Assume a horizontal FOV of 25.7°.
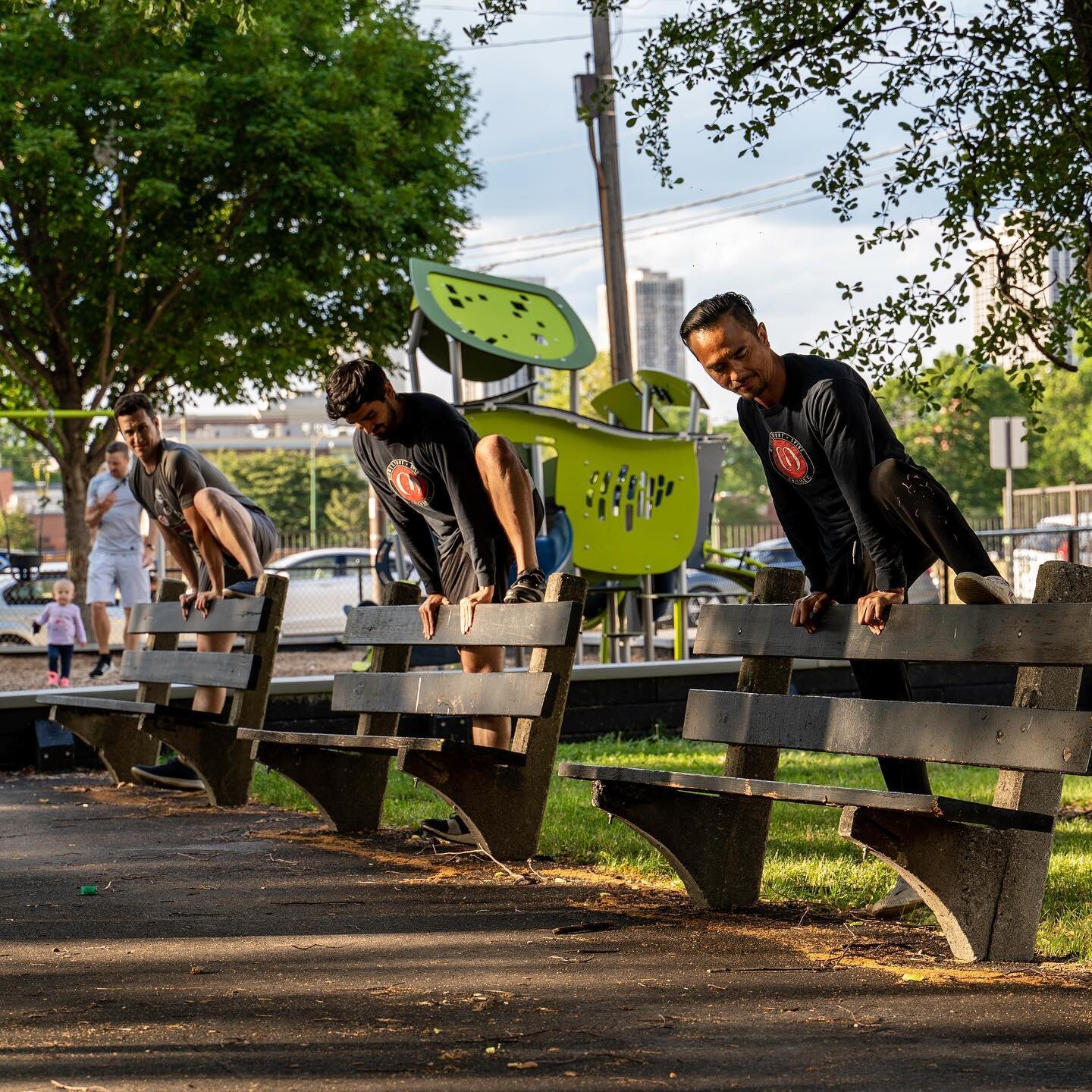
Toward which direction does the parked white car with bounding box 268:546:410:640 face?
to the viewer's left

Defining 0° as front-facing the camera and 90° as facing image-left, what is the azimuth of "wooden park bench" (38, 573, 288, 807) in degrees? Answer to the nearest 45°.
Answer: approximately 45°

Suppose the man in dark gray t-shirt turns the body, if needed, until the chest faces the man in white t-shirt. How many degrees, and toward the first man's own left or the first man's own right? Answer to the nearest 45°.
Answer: approximately 135° to the first man's own right

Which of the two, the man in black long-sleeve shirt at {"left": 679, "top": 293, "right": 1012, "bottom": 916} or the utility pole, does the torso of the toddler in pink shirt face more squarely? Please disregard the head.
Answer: the man in black long-sleeve shirt

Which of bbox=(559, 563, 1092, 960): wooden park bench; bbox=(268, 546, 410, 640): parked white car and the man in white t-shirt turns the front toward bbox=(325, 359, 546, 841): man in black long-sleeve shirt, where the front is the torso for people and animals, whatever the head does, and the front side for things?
the man in white t-shirt

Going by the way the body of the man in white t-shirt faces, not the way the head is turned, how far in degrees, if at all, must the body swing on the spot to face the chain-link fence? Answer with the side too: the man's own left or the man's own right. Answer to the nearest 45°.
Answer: approximately 180°

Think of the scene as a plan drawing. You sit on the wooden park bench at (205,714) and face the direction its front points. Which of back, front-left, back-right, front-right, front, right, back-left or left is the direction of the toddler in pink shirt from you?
back-right
